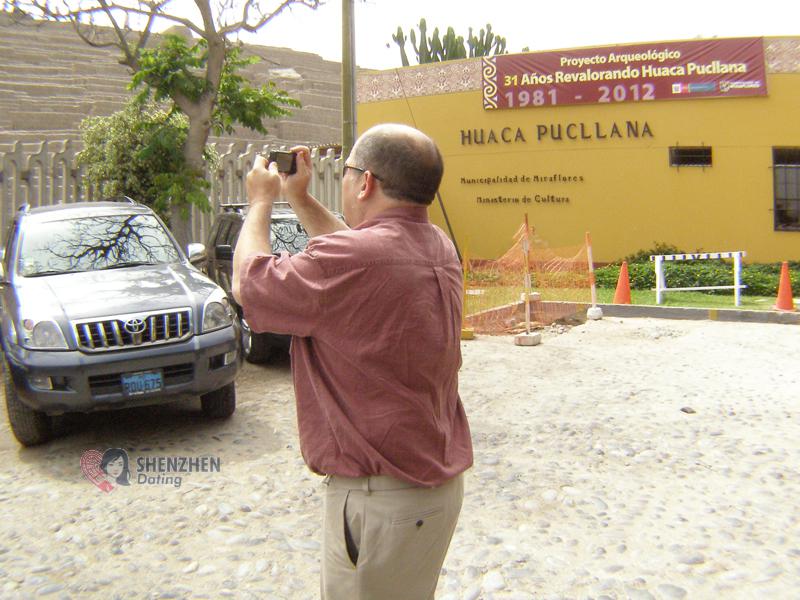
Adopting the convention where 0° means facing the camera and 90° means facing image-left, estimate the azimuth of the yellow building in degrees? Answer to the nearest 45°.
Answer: approximately 0°

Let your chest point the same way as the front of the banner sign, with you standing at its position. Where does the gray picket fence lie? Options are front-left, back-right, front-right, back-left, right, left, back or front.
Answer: front-right

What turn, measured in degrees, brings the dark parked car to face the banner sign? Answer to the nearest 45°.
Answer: approximately 90° to its left

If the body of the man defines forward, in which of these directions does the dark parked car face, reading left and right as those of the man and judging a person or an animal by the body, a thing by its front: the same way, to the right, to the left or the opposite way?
the opposite way

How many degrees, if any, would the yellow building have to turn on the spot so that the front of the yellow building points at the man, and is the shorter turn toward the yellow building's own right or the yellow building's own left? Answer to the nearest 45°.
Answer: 0° — it already faces them

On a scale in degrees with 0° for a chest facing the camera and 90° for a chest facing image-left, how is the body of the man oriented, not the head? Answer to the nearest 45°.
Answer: approximately 135°

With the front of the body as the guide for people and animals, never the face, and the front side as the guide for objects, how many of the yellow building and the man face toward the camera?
1

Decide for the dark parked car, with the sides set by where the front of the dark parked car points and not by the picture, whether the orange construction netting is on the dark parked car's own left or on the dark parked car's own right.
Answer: on the dark parked car's own left

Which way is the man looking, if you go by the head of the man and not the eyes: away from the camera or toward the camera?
away from the camera

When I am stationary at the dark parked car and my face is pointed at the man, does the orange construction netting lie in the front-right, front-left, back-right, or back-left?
back-left

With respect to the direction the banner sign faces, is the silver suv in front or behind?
in front
